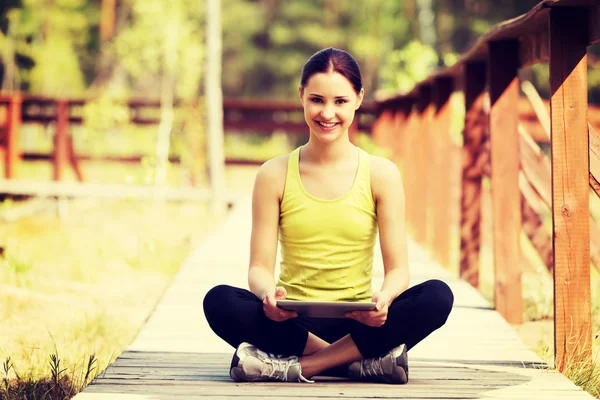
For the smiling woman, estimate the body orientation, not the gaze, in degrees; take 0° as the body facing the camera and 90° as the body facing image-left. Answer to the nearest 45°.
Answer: approximately 0°

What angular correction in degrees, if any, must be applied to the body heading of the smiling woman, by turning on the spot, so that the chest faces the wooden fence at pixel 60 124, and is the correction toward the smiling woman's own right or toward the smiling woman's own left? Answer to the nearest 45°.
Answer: approximately 180°
